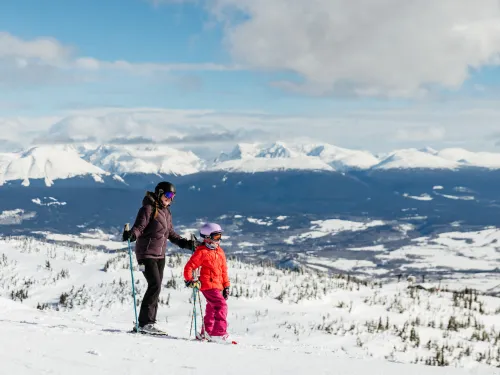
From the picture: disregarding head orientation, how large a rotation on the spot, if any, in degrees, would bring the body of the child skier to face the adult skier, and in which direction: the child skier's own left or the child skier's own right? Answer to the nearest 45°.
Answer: approximately 135° to the child skier's own right

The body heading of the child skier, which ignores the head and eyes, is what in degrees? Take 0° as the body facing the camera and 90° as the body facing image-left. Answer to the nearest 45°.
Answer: approximately 315°

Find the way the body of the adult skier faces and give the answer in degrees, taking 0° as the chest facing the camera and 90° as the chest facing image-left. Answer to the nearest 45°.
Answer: approximately 315°

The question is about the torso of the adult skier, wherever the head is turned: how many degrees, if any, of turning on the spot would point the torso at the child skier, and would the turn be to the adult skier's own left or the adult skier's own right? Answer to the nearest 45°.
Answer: approximately 45° to the adult skier's own left
